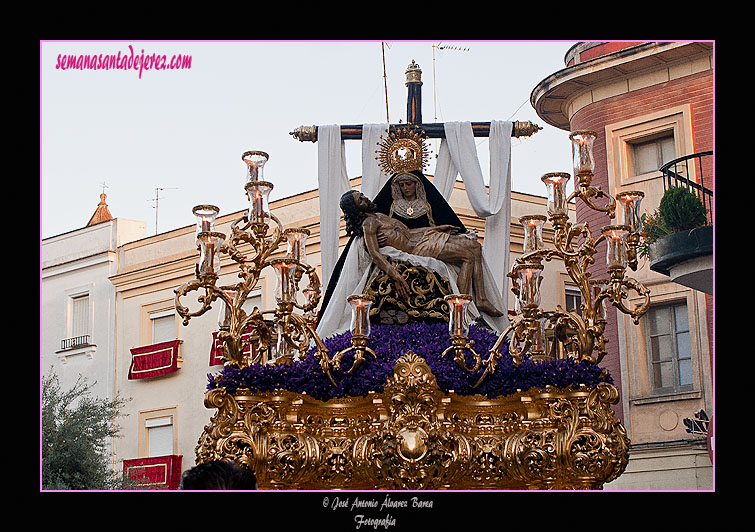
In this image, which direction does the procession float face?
toward the camera

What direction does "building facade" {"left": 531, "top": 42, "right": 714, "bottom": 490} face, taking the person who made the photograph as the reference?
facing the viewer and to the left of the viewer

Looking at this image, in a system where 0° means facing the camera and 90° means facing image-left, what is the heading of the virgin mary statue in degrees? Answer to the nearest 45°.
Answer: approximately 0°
